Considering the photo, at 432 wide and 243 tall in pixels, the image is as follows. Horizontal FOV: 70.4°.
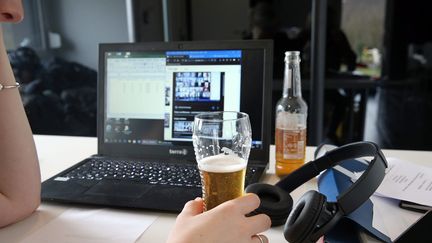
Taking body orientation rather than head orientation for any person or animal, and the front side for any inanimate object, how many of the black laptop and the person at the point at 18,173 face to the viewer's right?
1

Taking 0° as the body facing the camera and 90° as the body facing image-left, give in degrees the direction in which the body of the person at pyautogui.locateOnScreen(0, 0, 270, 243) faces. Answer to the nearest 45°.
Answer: approximately 270°

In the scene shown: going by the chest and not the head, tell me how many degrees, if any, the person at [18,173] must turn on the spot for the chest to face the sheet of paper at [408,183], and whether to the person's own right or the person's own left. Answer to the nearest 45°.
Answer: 0° — they already face it

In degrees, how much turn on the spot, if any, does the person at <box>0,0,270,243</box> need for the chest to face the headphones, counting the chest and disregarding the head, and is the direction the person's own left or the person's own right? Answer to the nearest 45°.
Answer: approximately 45° to the person's own right

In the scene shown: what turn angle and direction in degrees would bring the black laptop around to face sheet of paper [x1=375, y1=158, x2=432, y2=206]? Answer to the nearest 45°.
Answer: approximately 90° to its left

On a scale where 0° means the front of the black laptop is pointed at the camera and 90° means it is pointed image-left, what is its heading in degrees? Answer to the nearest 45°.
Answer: approximately 45°

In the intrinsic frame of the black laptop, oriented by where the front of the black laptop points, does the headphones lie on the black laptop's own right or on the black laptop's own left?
on the black laptop's own left

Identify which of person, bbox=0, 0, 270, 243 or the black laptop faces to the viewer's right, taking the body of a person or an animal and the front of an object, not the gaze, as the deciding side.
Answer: the person
